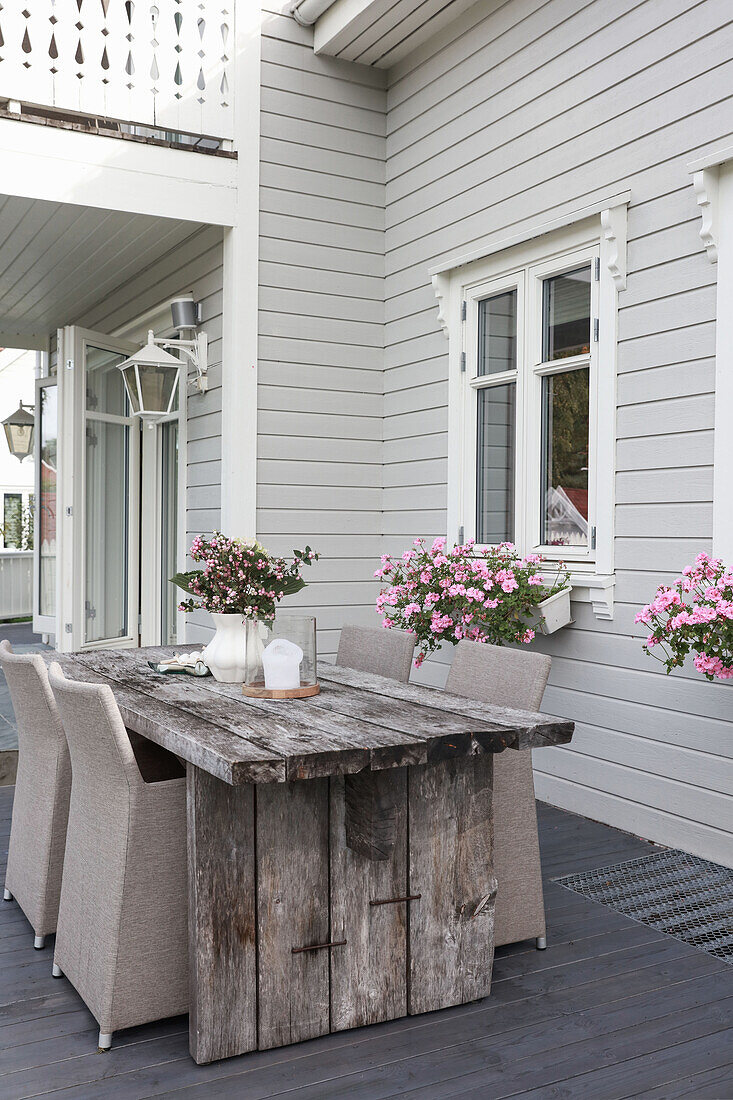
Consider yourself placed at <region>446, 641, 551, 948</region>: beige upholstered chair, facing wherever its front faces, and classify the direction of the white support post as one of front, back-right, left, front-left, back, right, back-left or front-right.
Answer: right

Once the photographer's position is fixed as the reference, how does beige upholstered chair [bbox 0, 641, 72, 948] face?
facing away from the viewer and to the right of the viewer

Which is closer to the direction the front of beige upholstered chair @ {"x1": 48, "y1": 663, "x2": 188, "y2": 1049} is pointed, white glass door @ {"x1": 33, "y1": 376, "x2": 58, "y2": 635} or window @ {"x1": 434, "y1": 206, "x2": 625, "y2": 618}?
the window

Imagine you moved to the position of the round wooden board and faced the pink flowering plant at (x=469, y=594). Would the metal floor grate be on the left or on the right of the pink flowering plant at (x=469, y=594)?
right

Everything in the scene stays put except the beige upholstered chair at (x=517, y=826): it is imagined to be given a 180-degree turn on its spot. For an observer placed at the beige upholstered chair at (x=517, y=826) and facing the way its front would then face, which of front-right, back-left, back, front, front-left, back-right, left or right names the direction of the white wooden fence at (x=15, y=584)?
left

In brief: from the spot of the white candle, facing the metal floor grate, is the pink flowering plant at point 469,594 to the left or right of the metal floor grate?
left

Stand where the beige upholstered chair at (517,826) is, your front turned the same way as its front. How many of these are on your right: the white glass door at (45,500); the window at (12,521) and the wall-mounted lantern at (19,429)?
3

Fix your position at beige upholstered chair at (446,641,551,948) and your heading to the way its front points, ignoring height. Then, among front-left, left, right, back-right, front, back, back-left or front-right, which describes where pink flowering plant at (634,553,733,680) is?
back

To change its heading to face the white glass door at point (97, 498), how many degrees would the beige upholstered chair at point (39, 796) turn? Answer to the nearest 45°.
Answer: approximately 45° to its left

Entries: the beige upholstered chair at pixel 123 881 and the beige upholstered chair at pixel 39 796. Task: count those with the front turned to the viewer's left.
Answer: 0

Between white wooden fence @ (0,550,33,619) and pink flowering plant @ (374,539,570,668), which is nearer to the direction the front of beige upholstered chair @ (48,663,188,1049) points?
the pink flowering plant

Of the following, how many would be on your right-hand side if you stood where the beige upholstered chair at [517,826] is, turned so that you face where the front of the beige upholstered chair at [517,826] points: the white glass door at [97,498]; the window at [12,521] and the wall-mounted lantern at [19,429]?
3

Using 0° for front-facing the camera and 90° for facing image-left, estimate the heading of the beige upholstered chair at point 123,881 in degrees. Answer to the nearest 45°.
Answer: approximately 225°
